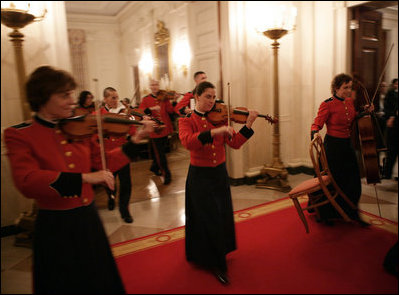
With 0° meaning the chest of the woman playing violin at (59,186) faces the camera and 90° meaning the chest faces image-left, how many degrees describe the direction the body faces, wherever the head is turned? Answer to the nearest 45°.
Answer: approximately 315°

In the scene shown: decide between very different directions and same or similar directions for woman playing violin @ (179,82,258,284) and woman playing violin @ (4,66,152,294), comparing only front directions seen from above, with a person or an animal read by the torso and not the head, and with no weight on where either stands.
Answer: same or similar directions

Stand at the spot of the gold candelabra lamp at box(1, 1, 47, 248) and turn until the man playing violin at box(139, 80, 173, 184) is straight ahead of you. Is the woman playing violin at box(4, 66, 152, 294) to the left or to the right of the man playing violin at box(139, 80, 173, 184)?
right

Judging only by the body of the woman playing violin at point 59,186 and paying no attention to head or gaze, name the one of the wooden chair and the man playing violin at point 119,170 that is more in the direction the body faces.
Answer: the wooden chair

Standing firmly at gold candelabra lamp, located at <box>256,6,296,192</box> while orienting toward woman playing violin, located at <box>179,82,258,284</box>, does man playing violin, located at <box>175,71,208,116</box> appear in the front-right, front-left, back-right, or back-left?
front-right

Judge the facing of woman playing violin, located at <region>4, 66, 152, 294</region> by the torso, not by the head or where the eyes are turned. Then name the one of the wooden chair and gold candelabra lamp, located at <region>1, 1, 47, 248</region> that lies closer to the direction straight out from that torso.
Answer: the wooden chair

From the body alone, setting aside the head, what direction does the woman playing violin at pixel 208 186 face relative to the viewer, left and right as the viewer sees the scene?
facing the viewer and to the right of the viewer

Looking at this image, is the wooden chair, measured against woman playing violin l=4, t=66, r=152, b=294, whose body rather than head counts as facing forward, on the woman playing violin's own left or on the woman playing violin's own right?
on the woman playing violin's own left

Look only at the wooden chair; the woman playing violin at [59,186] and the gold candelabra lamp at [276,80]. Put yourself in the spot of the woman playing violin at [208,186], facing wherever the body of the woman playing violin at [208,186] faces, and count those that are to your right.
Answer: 1

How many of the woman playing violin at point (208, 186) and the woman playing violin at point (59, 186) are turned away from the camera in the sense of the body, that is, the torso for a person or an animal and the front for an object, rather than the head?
0

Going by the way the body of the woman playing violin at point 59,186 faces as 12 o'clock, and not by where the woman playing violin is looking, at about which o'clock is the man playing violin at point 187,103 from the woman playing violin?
The man playing violin is roughly at 9 o'clock from the woman playing violin.

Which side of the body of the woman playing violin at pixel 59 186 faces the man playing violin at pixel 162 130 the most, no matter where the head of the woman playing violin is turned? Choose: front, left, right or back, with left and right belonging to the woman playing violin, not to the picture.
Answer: left
